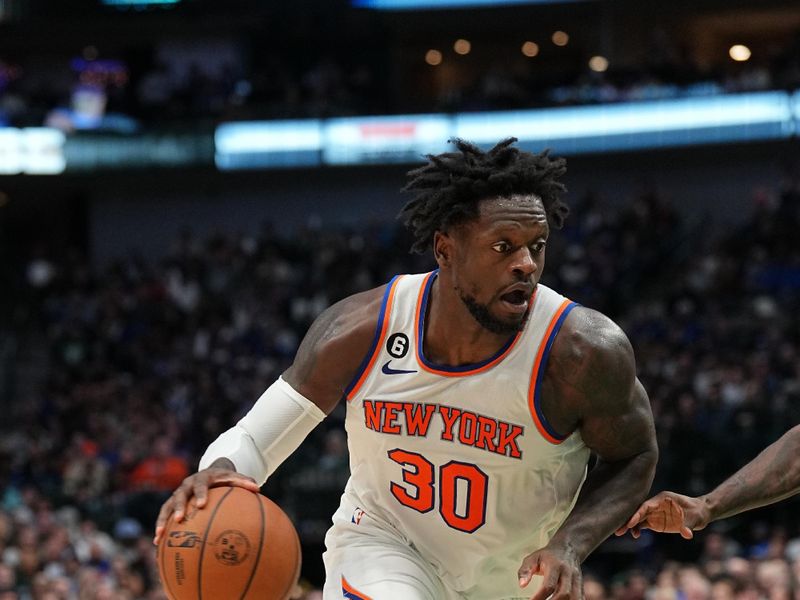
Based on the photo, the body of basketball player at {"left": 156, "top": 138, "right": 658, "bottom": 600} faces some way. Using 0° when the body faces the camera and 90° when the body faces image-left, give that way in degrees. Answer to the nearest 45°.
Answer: approximately 0°

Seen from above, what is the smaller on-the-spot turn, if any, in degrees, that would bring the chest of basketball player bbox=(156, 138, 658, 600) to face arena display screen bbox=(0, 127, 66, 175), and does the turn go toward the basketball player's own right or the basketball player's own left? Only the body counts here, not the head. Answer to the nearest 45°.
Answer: approximately 180°

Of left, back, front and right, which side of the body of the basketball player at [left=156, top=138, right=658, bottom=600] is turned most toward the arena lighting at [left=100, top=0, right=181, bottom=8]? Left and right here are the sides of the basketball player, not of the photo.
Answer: back

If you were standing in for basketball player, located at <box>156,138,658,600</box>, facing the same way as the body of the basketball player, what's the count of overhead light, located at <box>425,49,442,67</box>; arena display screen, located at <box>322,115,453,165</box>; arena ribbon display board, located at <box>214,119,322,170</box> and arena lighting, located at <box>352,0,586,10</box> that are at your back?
4

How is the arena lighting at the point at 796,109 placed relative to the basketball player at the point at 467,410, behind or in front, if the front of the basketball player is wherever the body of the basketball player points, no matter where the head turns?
behind

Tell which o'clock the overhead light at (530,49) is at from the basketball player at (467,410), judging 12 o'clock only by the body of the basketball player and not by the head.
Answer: The overhead light is roughly at 6 o'clock from the basketball player.

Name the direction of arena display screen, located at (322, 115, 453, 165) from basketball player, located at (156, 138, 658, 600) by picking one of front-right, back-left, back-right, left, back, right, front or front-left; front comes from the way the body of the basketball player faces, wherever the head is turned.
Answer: back

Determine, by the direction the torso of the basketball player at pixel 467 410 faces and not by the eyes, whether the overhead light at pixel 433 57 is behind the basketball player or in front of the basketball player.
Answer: behind

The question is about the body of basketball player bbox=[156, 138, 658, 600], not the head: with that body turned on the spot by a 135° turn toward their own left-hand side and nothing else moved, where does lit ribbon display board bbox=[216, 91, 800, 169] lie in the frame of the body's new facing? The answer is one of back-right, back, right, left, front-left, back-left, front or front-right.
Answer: front-left

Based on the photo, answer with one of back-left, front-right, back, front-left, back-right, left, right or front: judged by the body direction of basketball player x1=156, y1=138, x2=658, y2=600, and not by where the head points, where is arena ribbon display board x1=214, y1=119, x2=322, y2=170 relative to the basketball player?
back

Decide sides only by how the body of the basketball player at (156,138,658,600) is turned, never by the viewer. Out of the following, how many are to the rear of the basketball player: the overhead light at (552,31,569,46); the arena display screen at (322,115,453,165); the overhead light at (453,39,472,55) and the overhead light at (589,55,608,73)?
4

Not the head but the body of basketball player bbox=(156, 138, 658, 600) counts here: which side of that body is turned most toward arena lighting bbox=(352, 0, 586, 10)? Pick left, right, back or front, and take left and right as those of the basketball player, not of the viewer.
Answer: back

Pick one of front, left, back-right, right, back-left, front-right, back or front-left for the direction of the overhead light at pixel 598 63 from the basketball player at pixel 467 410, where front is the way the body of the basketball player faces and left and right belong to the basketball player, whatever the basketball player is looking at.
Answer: back
